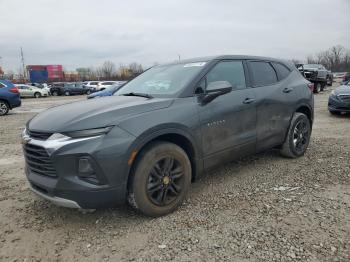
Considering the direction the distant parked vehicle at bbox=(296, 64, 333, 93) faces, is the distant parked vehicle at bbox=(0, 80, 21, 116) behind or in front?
in front

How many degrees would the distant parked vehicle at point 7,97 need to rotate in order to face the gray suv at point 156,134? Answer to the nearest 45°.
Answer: approximately 135° to its left

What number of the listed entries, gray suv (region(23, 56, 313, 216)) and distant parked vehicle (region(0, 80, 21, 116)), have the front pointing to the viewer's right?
0

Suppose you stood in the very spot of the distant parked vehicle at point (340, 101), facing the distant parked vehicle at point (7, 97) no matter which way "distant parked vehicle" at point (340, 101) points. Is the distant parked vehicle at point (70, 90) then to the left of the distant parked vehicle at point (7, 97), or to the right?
right

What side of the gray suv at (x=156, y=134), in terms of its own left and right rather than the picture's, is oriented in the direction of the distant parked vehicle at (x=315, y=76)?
back

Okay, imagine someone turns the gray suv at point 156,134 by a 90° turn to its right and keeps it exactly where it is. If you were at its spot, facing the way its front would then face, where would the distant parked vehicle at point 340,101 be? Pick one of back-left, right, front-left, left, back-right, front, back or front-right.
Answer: right

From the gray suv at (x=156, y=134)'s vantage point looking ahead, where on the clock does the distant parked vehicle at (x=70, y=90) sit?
The distant parked vehicle is roughly at 4 o'clock from the gray suv.

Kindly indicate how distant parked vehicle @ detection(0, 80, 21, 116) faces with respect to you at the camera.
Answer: facing away from the viewer and to the left of the viewer

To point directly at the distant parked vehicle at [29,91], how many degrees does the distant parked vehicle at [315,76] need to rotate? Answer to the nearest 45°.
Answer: approximately 45° to its right

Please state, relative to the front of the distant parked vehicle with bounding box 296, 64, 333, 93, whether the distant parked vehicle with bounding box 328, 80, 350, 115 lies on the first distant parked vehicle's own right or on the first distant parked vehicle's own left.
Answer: on the first distant parked vehicle's own left

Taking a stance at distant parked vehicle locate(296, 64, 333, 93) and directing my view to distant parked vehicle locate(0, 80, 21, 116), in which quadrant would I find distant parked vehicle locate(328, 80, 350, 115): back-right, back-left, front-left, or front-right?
front-left

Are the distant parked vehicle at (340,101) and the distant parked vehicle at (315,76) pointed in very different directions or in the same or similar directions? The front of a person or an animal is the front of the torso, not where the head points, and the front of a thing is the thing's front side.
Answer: same or similar directions

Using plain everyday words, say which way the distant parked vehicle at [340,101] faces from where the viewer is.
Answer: facing the viewer and to the left of the viewer
